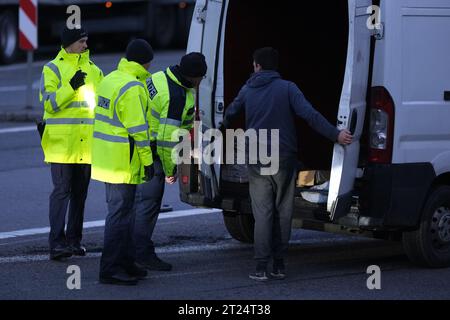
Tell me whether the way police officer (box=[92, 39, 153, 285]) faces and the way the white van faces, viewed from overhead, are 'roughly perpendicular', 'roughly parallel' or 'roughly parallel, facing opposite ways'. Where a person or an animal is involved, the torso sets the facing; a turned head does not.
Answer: roughly parallel

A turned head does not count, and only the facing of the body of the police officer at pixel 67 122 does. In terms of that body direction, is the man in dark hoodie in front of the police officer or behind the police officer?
in front

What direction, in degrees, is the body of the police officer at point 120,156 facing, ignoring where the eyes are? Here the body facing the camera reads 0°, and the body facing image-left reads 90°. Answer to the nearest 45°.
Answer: approximately 225°

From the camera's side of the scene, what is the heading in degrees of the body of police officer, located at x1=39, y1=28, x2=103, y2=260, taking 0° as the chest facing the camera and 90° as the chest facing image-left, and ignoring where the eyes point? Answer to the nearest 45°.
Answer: approximately 315°

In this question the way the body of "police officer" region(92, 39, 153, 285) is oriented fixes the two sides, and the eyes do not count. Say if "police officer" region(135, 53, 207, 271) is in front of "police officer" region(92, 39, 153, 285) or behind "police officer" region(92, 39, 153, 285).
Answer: in front

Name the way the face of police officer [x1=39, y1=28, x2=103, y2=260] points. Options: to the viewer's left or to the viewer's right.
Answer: to the viewer's right

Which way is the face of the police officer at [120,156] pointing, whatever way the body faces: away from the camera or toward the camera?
away from the camera

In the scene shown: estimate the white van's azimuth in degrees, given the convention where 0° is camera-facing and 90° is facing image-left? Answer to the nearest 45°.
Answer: approximately 225°

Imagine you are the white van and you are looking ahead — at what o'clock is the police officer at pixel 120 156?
The police officer is roughly at 7 o'clock from the white van.

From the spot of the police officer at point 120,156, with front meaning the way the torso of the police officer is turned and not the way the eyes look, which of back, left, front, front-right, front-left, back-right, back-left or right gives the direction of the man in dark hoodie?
front-right
